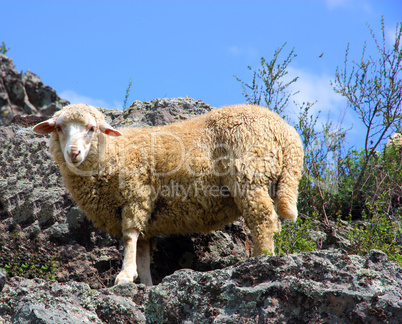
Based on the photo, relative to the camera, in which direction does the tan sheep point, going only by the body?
to the viewer's left

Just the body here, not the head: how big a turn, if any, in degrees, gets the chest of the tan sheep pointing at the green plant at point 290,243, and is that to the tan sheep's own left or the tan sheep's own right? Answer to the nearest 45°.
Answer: approximately 180°
